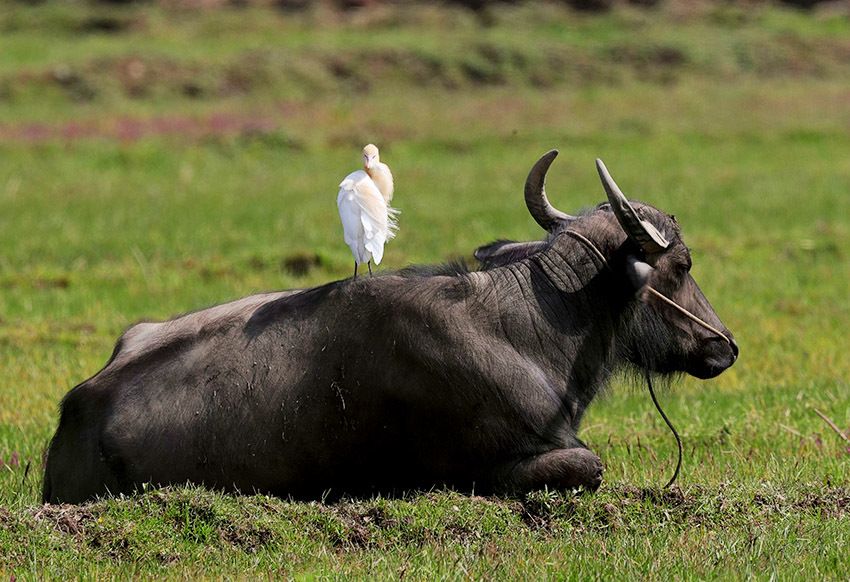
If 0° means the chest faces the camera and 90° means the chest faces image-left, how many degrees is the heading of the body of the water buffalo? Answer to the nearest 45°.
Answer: approximately 270°
